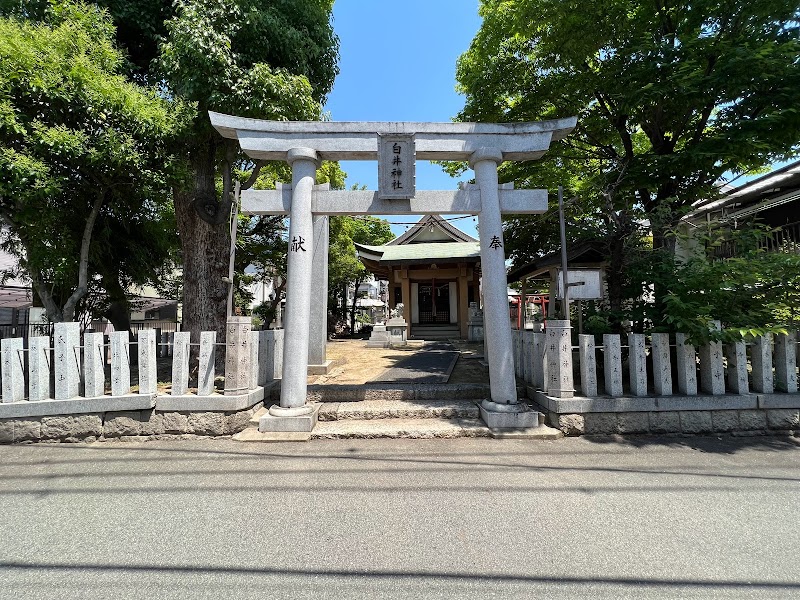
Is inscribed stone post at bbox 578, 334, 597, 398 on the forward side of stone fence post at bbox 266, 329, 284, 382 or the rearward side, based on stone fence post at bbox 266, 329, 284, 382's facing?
on the forward side

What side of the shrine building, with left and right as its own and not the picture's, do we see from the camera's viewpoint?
front

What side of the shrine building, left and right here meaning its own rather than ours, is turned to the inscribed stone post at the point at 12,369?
front

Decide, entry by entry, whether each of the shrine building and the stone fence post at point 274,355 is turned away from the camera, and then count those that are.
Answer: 0

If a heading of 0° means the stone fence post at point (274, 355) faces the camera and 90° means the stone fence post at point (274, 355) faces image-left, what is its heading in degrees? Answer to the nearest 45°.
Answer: approximately 315°

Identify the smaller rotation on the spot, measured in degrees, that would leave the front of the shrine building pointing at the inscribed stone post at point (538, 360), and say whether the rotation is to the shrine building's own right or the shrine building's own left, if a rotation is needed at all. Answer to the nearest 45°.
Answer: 0° — it already faces it

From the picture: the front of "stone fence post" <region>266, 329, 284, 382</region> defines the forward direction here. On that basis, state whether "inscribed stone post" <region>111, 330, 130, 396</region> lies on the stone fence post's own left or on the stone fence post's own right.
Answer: on the stone fence post's own right

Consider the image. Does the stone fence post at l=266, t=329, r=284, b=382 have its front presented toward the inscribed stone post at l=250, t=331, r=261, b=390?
no

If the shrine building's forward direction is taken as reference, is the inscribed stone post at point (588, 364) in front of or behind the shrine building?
in front

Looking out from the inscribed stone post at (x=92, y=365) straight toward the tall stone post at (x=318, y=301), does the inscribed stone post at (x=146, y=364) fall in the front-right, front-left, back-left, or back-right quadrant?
front-right

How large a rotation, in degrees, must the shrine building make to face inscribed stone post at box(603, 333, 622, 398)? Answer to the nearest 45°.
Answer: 0° — it already faces it

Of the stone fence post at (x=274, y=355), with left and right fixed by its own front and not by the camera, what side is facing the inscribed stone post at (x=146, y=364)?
right
